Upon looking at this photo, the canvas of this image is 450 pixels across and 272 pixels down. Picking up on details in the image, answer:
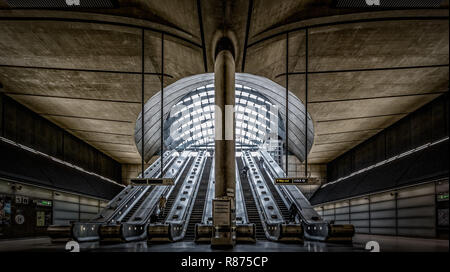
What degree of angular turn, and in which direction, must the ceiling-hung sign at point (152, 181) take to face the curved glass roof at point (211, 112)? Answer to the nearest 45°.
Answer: approximately 180°

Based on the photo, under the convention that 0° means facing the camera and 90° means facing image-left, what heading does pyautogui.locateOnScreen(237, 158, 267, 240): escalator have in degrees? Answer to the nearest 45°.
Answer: approximately 0°

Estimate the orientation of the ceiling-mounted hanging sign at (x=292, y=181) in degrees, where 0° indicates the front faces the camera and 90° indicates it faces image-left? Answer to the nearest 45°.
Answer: approximately 0°

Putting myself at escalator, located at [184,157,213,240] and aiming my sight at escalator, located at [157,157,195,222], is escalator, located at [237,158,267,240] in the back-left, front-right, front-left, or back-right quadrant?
back-right
